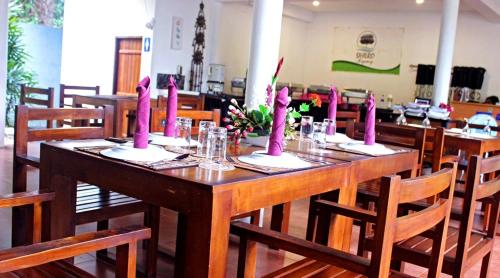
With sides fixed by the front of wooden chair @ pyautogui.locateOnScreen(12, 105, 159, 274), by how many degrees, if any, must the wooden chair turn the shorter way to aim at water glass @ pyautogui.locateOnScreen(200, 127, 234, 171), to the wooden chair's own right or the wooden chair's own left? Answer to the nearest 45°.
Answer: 0° — it already faces it

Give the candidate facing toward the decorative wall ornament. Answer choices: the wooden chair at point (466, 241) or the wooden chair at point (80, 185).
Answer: the wooden chair at point (466, 241)

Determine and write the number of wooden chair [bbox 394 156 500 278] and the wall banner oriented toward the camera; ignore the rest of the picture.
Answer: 1

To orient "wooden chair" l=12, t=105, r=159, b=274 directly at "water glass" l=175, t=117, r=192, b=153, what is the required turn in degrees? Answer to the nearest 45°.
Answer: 0° — it already faces it

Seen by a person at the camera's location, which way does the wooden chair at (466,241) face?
facing away from the viewer and to the left of the viewer

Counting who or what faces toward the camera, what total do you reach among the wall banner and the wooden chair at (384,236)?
1

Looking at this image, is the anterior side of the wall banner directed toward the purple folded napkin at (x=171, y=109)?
yes

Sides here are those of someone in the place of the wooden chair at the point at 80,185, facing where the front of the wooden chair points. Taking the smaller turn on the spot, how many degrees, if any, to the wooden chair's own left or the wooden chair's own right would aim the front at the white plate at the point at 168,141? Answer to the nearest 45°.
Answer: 0° — it already faces it

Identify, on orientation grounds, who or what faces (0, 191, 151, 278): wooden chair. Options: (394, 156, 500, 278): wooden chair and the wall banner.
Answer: the wall banner

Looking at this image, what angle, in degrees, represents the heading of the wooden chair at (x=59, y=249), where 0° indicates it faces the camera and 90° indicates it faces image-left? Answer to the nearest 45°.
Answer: approximately 225°
